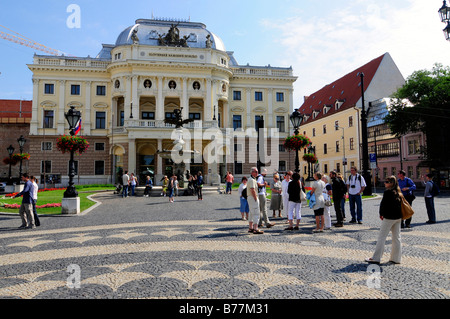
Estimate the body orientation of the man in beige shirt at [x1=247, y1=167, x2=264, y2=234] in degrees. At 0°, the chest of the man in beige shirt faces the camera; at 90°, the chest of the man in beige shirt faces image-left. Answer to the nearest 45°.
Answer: approximately 270°

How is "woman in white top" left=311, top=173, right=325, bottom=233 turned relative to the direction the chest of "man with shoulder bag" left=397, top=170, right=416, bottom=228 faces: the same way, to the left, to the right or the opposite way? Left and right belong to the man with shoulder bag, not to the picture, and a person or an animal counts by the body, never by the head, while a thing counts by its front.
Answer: to the right

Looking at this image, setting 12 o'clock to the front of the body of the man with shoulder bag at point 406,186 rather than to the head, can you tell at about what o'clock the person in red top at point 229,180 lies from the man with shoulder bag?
The person in red top is roughly at 3 o'clock from the man with shoulder bag.

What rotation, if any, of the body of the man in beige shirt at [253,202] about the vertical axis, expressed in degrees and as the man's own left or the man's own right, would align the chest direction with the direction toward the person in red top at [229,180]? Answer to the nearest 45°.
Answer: approximately 90° to the man's own left

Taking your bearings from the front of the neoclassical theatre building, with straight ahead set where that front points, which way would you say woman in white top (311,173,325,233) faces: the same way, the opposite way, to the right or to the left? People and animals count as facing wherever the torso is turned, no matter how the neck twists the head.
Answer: the opposite way
